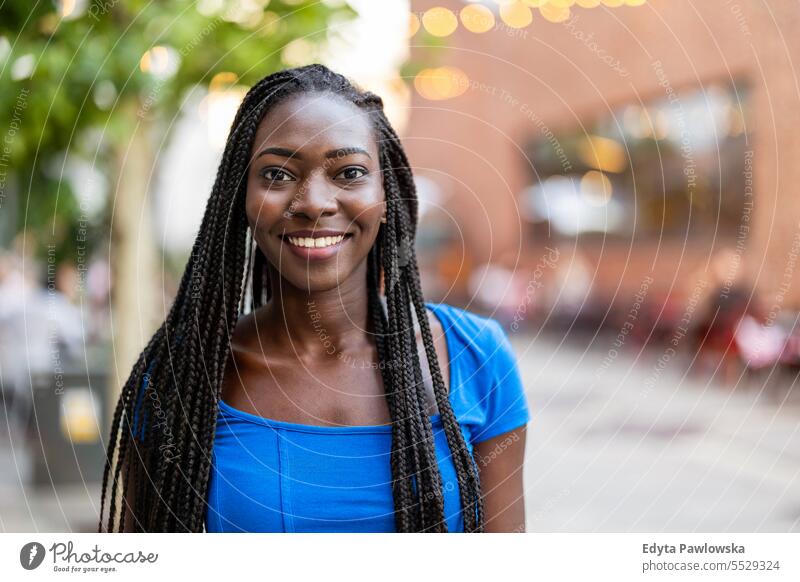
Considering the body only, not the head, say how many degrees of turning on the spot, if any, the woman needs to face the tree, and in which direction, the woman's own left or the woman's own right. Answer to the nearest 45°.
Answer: approximately 180°

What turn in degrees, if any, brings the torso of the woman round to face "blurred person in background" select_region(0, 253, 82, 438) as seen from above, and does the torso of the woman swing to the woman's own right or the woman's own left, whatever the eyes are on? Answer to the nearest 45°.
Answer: approximately 180°

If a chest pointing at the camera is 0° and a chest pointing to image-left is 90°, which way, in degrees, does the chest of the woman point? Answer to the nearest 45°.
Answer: approximately 0°
